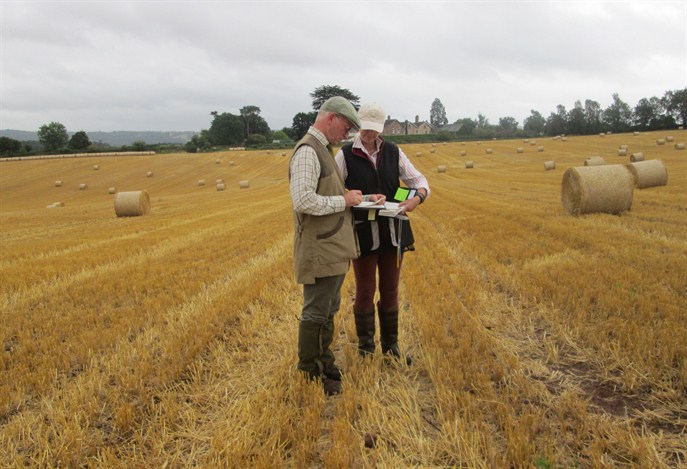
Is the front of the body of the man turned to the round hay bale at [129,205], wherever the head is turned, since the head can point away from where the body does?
no

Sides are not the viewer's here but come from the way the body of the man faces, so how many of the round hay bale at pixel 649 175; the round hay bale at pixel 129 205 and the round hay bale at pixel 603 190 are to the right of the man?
0

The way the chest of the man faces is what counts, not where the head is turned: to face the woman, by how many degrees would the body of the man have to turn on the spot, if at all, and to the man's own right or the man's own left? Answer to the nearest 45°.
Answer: approximately 45° to the man's own left

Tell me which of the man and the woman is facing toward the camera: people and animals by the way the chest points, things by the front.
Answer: the woman

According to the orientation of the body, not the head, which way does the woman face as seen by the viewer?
toward the camera

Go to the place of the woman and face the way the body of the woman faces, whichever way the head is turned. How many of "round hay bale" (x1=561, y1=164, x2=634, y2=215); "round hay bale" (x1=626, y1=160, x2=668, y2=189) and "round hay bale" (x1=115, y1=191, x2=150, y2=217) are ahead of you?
0

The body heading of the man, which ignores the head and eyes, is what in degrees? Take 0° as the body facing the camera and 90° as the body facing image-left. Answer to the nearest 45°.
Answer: approximately 270°

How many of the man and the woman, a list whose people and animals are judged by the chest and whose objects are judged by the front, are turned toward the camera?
1

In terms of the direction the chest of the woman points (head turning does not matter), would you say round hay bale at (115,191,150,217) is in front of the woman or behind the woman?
behind

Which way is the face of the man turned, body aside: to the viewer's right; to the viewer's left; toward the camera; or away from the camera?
to the viewer's right

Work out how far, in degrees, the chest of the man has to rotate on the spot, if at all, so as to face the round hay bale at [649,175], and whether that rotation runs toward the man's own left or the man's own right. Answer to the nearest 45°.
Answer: approximately 45° to the man's own left

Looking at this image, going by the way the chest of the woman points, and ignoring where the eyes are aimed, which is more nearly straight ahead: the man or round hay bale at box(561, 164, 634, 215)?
the man

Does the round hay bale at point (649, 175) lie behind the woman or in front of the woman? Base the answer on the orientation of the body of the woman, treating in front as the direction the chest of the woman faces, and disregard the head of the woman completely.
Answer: behind

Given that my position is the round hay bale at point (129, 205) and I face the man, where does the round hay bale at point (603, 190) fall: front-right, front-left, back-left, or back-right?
front-left

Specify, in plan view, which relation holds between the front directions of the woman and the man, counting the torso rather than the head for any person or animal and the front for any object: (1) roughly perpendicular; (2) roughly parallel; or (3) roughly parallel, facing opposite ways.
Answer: roughly perpendicular

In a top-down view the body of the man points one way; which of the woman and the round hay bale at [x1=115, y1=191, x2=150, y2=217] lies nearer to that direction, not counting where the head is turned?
the woman
